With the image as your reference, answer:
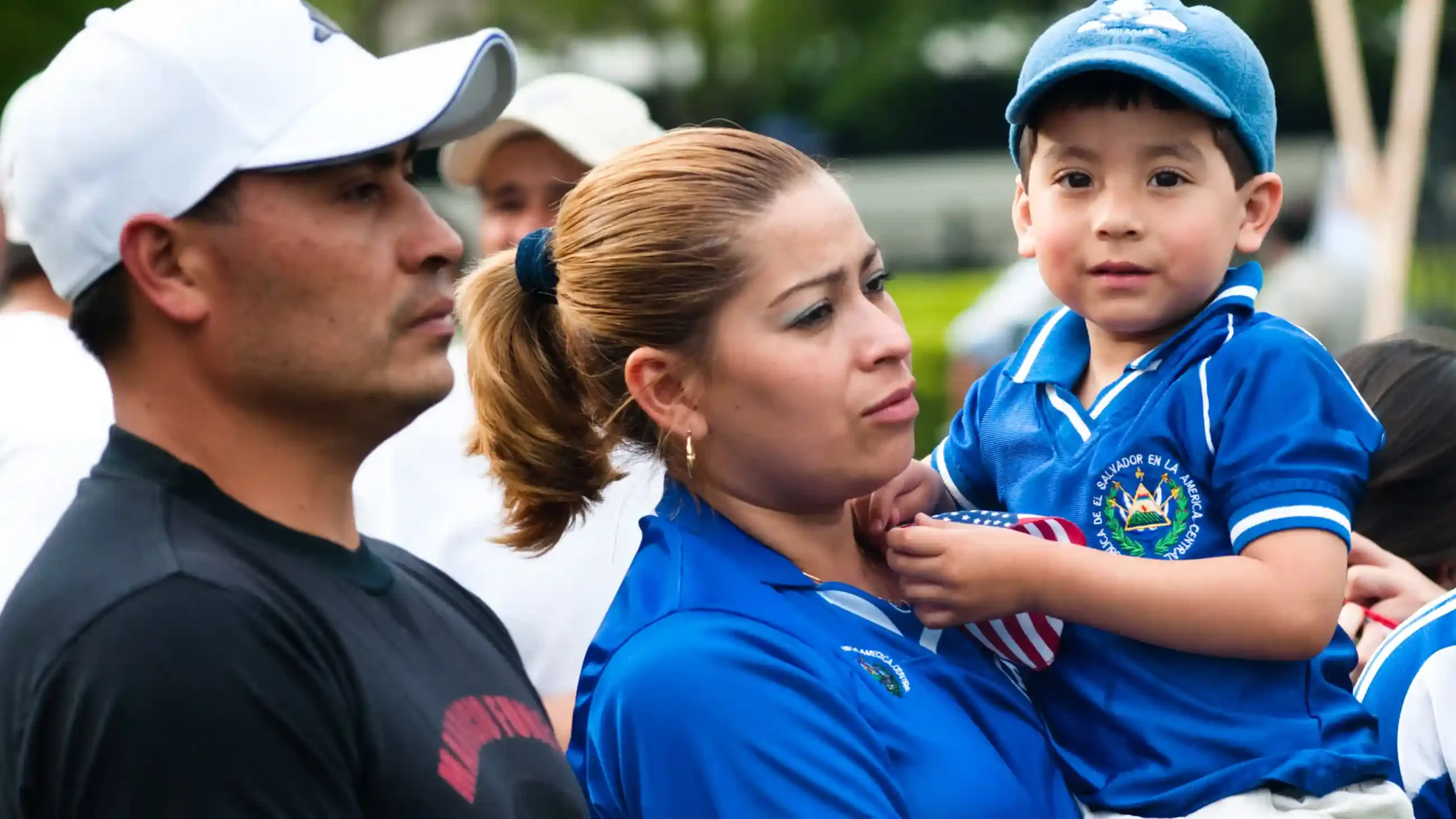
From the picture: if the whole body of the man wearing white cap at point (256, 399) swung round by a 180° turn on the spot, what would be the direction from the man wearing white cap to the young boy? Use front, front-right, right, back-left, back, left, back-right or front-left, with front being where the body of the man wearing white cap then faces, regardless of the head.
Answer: back

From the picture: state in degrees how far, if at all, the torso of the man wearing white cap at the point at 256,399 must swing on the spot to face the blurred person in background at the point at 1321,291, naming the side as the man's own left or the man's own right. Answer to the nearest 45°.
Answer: approximately 45° to the man's own left

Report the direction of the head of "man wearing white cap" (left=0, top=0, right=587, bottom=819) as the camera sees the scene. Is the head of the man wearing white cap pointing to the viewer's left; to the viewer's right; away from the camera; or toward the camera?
to the viewer's right

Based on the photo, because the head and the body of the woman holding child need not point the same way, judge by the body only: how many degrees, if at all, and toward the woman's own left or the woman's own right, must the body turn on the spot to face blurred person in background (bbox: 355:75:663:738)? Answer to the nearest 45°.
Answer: approximately 180°

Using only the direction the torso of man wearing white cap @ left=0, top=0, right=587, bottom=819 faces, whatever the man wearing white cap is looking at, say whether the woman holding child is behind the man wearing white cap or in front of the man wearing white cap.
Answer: in front

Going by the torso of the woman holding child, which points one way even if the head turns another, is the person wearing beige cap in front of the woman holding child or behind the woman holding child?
behind

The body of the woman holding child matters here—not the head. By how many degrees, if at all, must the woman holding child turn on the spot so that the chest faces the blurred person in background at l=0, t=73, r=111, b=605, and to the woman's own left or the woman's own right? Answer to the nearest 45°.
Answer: approximately 135° to the woman's own right

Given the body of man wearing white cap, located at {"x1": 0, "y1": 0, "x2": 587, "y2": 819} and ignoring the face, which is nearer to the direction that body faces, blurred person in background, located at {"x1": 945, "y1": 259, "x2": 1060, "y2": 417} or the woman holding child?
the woman holding child

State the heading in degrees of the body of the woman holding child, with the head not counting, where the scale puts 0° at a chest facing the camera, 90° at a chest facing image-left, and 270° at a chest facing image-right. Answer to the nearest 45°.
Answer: approximately 315°

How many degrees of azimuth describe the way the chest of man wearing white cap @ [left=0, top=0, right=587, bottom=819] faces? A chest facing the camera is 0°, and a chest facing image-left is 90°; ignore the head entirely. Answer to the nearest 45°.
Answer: approximately 270°
